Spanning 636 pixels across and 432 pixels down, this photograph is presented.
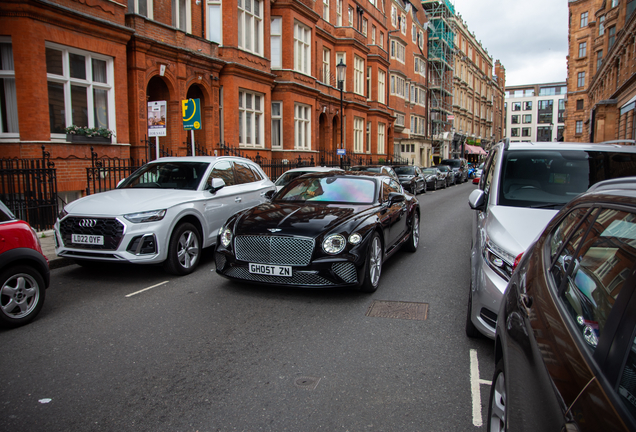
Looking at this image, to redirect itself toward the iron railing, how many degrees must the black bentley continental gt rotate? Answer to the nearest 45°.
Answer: approximately 90° to its right

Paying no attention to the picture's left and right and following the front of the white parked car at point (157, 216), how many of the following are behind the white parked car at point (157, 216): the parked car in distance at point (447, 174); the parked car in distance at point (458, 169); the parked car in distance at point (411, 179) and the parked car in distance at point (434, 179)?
4

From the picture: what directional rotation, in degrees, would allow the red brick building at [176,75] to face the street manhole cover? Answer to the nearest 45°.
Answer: approximately 45° to its right

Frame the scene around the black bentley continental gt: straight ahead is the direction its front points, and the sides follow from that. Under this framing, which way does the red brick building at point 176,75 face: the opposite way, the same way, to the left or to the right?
to the left

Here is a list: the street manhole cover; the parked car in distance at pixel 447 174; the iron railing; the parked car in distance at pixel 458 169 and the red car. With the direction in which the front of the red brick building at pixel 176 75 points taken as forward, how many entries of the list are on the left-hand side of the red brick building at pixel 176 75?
2

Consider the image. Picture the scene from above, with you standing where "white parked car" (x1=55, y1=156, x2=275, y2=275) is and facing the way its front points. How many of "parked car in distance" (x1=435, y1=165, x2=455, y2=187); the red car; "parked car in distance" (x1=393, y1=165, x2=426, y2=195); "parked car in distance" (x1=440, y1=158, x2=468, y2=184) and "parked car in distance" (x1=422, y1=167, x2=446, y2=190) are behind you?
4

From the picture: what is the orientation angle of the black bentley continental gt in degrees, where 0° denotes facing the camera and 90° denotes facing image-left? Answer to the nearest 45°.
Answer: approximately 45°

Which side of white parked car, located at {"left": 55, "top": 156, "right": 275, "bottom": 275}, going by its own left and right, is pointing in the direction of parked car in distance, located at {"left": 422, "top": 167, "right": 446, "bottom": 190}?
back

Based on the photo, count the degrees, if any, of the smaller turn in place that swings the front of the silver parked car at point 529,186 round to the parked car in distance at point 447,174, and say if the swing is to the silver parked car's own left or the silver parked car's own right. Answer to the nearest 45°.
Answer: approximately 180°

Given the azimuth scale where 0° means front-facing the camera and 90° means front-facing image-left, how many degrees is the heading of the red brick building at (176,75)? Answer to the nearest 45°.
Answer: approximately 315°

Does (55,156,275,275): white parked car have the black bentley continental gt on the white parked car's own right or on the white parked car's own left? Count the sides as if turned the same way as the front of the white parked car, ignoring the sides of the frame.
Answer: on the white parked car's own left

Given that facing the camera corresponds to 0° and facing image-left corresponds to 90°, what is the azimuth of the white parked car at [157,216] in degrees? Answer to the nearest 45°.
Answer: approximately 45°

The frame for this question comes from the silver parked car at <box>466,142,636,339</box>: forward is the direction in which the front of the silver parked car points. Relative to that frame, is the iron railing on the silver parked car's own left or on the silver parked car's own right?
on the silver parked car's own right

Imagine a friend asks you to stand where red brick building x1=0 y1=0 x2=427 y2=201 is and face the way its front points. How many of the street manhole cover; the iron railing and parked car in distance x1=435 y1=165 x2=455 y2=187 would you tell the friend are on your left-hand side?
1
